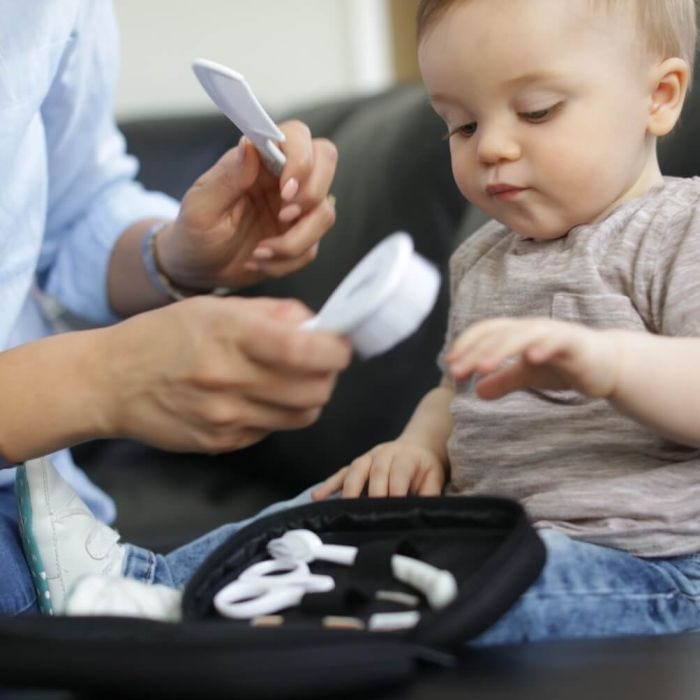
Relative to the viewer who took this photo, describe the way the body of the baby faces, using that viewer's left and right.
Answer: facing the viewer and to the left of the viewer

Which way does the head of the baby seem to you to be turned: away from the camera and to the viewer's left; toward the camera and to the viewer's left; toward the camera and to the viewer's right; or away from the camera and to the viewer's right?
toward the camera and to the viewer's left
